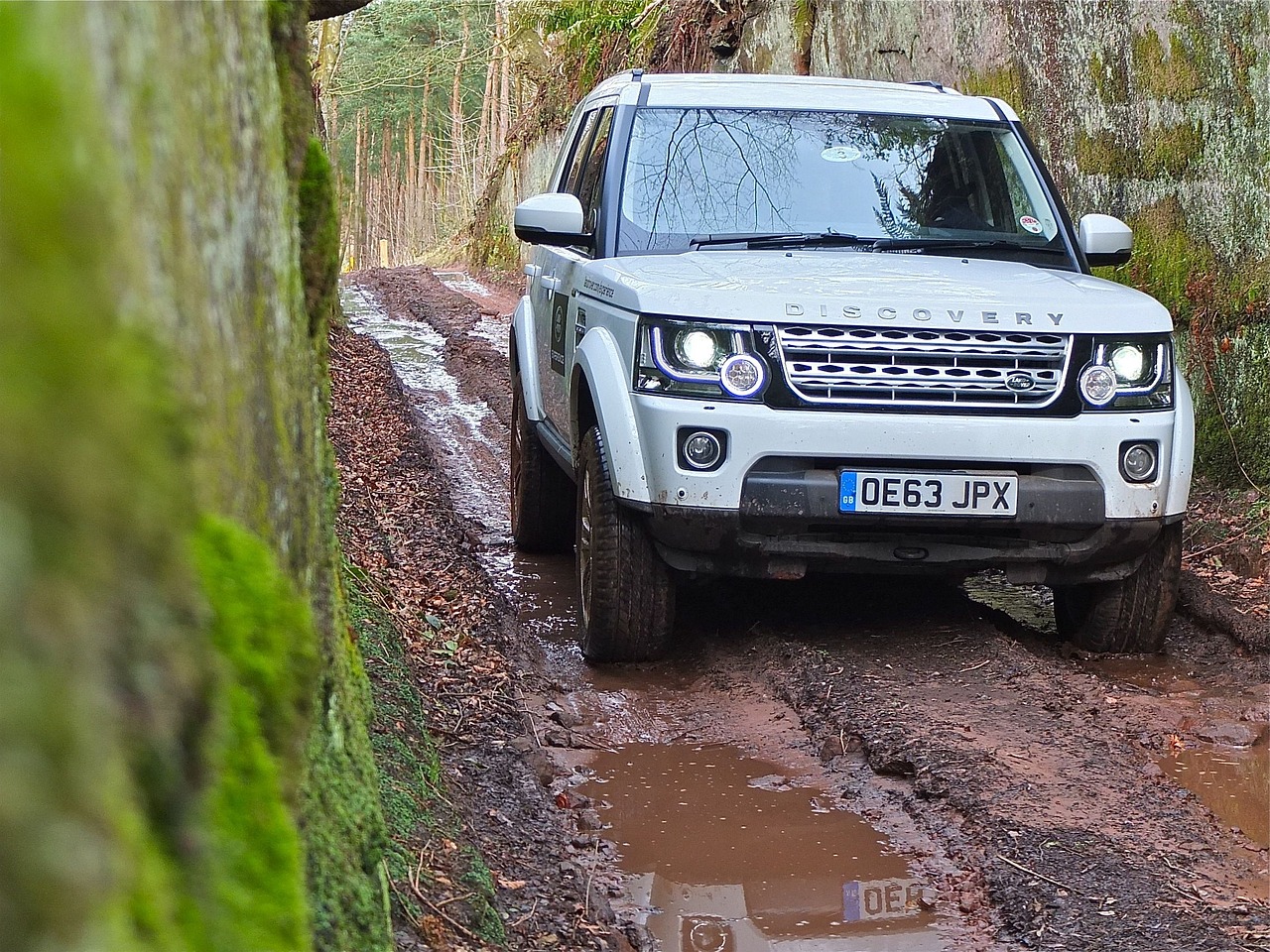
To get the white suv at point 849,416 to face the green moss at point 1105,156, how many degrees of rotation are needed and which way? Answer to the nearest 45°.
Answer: approximately 180°

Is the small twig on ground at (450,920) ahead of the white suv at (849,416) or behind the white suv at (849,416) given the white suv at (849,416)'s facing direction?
ahead

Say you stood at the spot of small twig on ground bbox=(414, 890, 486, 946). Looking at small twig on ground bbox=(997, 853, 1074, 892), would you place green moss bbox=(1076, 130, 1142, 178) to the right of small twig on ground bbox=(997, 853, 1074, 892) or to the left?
left

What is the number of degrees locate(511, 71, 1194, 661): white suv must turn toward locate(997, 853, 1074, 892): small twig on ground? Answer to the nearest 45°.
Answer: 0° — it already faces it

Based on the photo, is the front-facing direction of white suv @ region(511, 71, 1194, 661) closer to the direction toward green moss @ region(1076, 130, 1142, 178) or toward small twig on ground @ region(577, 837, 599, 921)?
the small twig on ground

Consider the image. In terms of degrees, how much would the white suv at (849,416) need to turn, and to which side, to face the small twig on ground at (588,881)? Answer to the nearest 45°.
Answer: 0° — it already faces it

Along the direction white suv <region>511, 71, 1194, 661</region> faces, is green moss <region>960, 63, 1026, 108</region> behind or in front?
behind

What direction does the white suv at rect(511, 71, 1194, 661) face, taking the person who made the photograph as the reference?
facing the viewer

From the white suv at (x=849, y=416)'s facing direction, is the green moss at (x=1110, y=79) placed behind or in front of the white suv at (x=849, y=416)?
behind
